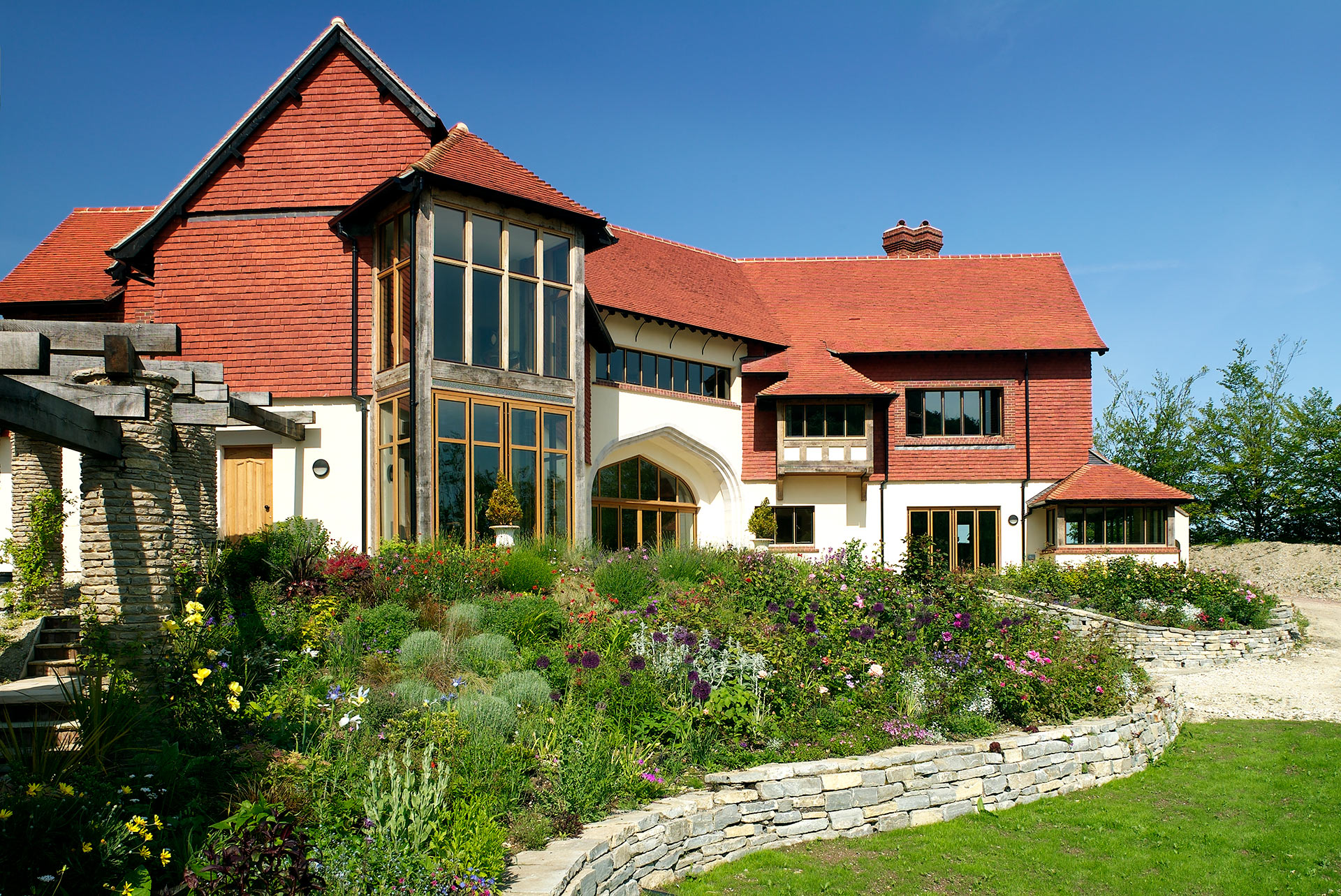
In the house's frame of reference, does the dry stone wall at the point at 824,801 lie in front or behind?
in front

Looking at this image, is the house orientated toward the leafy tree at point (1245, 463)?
no

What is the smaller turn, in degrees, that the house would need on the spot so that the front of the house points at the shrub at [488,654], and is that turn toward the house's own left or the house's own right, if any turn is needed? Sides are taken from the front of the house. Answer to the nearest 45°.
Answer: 0° — it already faces it

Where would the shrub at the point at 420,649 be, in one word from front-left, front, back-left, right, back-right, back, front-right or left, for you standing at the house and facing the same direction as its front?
front

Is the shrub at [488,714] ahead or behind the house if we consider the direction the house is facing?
ahead

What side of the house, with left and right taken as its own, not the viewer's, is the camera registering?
front

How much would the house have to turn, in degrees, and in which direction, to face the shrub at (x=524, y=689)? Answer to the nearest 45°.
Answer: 0° — it already faces it

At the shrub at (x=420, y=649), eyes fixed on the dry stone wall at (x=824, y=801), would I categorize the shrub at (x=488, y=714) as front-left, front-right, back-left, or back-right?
front-right

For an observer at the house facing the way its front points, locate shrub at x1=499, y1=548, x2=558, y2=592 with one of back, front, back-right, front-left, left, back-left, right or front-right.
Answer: front

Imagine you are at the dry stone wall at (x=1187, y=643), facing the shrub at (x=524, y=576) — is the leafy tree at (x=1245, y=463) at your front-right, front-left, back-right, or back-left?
back-right
